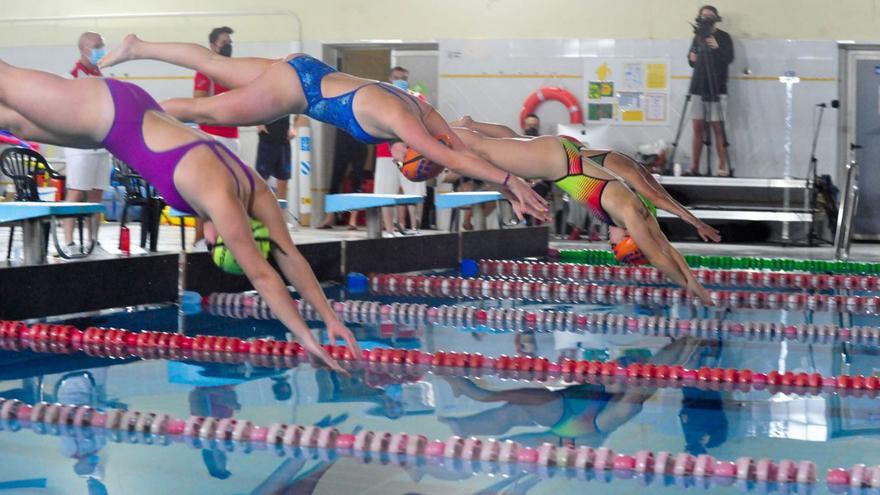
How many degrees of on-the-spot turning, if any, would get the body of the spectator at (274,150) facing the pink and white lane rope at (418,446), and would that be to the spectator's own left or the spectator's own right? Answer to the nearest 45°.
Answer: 0° — they already face it

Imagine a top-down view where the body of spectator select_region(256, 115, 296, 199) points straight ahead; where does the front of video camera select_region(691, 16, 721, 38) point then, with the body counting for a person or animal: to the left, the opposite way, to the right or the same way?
the same way

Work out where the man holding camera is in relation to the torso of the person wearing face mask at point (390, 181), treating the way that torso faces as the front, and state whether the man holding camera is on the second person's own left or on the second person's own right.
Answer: on the second person's own left

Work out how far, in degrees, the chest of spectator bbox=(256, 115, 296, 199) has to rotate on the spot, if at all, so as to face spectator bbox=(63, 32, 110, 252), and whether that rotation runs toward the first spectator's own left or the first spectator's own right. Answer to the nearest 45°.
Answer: approximately 45° to the first spectator's own right

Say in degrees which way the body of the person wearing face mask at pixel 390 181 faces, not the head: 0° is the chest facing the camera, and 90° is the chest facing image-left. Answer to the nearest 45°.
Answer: approximately 315°

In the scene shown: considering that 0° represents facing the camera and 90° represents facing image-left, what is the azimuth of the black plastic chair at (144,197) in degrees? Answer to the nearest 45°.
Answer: approximately 315°
